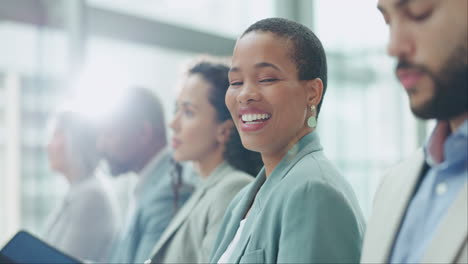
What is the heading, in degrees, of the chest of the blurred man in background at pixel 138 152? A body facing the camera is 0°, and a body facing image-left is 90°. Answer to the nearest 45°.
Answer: approximately 90°

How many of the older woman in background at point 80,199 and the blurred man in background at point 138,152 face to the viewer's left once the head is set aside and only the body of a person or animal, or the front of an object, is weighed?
2

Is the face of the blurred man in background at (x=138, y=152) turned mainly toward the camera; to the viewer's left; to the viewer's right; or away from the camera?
to the viewer's left

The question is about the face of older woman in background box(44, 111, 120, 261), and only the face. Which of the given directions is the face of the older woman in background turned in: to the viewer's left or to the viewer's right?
to the viewer's left

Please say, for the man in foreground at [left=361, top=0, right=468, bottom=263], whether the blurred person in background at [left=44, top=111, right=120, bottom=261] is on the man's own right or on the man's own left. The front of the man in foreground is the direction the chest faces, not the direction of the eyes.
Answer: on the man's own right

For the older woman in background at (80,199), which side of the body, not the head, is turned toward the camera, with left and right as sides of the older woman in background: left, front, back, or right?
left
